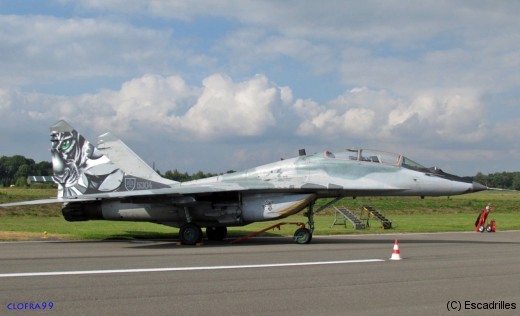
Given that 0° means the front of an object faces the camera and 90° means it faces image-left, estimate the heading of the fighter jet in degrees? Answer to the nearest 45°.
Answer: approximately 270°
